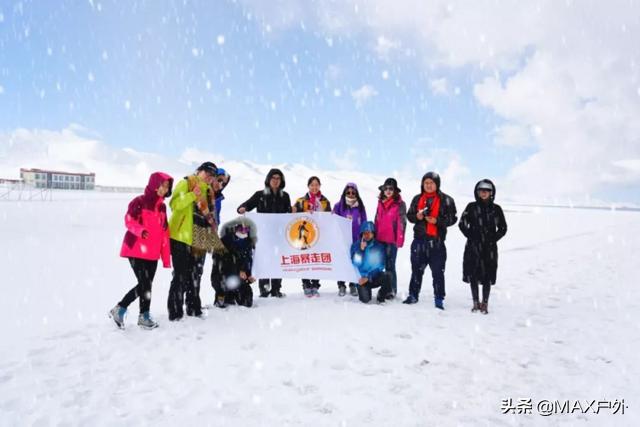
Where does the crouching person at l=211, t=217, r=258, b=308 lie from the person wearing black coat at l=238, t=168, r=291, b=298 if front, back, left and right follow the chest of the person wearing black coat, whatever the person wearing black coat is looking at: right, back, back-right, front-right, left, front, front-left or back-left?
front-right

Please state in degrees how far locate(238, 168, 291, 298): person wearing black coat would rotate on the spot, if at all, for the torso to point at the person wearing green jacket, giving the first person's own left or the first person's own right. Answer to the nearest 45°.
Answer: approximately 45° to the first person's own right

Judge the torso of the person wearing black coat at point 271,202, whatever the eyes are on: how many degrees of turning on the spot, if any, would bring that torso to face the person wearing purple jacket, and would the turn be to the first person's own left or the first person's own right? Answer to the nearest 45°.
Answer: approximately 90° to the first person's own left

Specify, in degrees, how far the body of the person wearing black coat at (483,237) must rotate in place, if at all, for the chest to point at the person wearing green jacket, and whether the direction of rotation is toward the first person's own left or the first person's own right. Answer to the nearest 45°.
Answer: approximately 45° to the first person's own right
